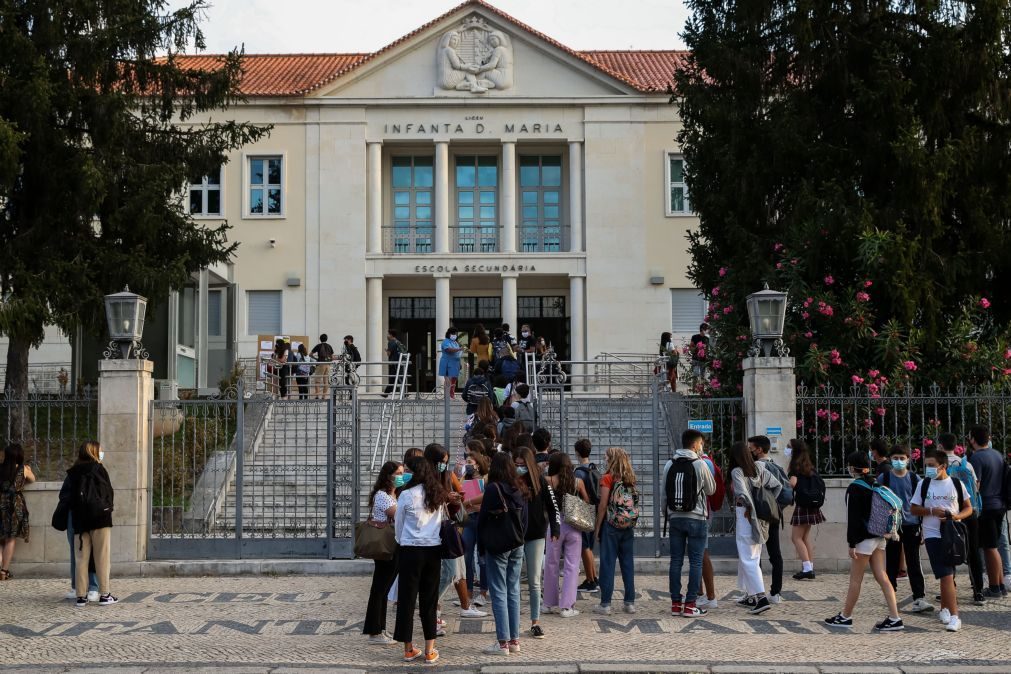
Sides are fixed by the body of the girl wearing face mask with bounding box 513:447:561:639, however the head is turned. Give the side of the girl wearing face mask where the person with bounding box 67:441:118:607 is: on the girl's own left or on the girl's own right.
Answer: on the girl's own right

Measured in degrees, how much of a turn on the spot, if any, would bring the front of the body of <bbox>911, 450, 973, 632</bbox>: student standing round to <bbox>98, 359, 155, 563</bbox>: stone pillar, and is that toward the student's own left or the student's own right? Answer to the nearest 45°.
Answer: approximately 45° to the student's own right

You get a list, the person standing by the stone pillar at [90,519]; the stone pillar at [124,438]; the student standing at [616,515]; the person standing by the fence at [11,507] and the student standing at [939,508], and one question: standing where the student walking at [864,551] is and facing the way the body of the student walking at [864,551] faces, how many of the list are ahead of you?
4

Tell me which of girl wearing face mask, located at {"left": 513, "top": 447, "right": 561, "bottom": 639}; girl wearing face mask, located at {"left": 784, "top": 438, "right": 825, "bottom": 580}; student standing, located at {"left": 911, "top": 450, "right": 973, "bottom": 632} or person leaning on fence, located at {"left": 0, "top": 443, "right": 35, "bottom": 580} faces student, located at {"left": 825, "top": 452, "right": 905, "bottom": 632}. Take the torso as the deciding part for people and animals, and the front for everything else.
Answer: student standing, located at {"left": 911, "top": 450, "right": 973, "bottom": 632}

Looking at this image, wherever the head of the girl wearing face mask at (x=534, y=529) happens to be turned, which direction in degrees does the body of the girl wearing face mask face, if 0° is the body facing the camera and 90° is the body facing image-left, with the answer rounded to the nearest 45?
approximately 45°

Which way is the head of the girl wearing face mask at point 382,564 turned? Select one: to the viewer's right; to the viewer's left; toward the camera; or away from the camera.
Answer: to the viewer's right

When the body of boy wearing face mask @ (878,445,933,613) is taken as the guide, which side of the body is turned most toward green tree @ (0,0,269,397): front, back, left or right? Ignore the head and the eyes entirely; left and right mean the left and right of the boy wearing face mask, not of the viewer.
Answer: right

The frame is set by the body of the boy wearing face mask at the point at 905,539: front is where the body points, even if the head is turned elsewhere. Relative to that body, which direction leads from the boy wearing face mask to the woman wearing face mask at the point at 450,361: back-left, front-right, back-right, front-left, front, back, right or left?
back-right

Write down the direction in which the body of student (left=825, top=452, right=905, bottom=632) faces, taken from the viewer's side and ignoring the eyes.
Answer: to the viewer's left
